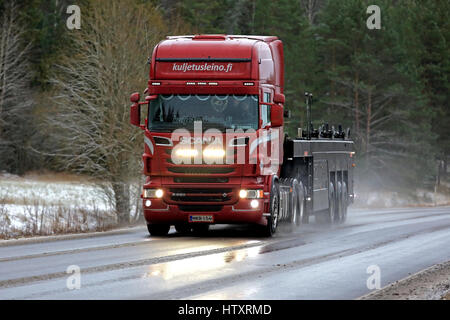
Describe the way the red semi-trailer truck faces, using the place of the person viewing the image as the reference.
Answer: facing the viewer
